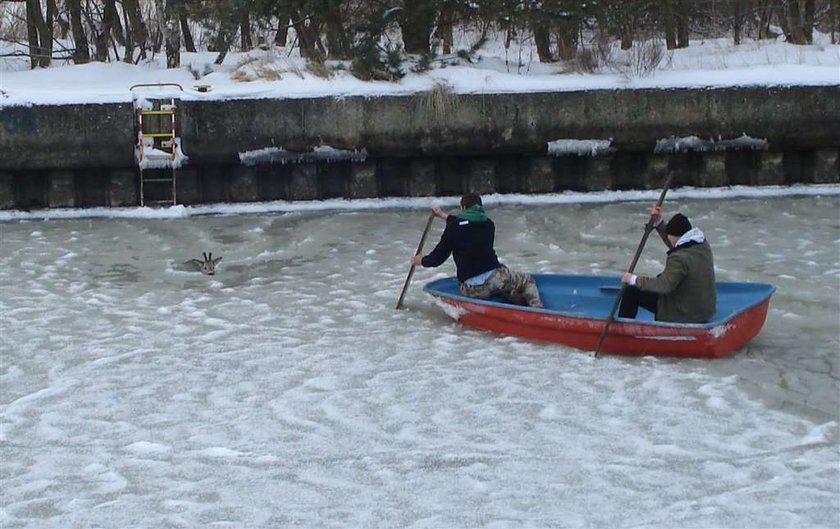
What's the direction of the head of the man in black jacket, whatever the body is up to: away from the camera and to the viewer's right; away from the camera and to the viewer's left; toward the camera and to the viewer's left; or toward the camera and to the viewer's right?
away from the camera and to the viewer's left

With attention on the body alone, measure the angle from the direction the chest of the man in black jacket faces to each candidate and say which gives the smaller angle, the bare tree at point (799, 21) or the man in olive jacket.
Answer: the bare tree

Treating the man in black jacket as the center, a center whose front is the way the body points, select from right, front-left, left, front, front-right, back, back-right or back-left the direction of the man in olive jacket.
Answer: back

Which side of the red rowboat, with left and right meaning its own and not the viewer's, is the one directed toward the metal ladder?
front

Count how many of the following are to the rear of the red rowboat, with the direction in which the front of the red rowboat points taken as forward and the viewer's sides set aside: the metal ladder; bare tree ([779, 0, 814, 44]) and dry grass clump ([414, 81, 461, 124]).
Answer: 0

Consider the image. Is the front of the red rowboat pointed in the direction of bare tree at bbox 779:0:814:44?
no

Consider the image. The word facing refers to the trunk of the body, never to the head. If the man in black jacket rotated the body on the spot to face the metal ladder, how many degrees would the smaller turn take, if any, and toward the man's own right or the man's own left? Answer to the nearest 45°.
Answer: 0° — they already face it

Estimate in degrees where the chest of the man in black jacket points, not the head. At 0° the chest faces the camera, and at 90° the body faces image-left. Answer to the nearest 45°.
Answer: approximately 135°

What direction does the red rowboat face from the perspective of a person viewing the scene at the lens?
facing away from the viewer and to the left of the viewer
